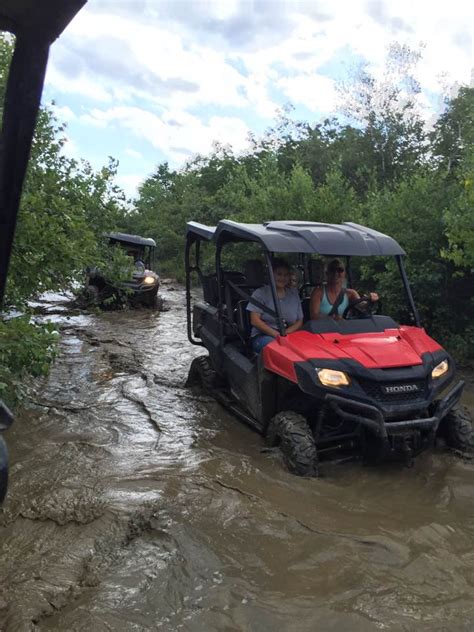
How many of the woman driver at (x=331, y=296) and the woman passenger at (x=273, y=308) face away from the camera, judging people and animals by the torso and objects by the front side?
0

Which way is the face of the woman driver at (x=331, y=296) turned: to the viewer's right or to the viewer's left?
to the viewer's right

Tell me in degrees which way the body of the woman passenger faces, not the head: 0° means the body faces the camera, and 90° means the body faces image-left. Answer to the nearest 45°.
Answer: approximately 315°

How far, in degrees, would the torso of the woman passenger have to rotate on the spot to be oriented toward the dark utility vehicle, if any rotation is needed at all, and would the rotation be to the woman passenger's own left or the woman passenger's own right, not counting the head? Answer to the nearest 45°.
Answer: approximately 135° to the woman passenger's own left

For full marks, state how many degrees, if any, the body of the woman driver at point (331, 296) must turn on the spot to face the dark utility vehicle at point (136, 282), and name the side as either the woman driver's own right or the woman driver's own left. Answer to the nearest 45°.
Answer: approximately 180°

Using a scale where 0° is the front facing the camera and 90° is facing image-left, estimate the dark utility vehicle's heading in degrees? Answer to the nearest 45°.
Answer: approximately 315°

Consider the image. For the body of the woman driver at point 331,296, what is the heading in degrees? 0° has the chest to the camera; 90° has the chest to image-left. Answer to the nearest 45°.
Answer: approximately 315°

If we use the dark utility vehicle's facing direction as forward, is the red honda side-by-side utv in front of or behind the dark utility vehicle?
in front

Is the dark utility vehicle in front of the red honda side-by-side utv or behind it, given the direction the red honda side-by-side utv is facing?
behind
